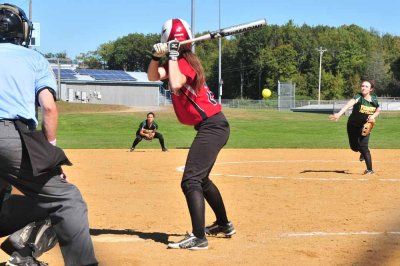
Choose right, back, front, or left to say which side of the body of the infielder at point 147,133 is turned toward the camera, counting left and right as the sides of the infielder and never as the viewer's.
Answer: front

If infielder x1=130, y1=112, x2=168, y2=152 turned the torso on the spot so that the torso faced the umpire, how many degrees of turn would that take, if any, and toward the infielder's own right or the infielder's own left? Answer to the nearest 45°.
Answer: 0° — they already face them
